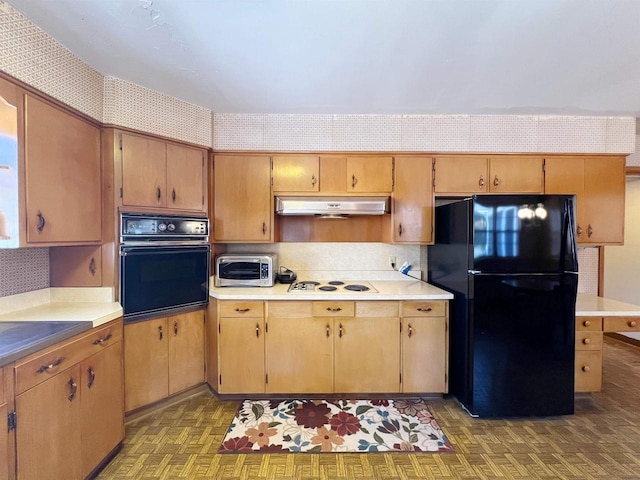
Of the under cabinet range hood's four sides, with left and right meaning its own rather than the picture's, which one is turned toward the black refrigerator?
left

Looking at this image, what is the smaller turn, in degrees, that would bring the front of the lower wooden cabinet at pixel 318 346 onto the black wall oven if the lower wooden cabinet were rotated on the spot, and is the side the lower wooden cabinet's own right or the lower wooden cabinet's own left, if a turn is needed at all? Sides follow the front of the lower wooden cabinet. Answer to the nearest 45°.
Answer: approximately 90° to the lower wooden cabinet's own right

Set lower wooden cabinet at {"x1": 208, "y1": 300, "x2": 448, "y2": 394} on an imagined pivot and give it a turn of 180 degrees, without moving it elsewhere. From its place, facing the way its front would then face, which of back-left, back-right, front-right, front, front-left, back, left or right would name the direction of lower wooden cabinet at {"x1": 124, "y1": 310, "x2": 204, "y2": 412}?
left

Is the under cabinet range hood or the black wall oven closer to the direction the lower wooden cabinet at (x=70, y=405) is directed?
the under cabinet range hood

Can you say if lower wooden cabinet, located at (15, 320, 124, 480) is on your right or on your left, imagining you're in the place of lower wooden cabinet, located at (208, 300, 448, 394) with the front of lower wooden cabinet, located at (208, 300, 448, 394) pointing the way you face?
on your right

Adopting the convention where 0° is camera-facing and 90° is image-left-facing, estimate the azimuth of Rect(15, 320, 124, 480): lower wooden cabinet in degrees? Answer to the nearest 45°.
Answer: approximately 315°

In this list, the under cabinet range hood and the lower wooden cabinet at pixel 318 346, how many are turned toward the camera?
2

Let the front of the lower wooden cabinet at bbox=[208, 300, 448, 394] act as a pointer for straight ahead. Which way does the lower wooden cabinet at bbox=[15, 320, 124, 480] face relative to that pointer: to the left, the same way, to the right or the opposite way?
to the left

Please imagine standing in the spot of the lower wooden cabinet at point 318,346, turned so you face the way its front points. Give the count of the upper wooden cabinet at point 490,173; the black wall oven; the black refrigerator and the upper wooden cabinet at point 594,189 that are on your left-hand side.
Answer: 3

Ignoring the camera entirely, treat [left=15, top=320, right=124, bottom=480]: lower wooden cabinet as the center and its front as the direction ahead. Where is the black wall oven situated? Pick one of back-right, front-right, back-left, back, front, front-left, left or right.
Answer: left
